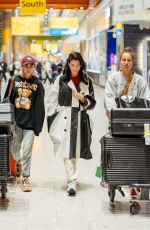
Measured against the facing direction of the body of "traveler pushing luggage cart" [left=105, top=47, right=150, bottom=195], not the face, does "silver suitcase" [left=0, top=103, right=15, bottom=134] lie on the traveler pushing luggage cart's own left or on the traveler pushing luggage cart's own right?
on the traveler pushing luggage cart's own right

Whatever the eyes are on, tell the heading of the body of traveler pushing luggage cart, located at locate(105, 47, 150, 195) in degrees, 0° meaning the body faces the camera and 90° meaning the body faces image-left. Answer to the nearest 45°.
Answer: approximately 0°

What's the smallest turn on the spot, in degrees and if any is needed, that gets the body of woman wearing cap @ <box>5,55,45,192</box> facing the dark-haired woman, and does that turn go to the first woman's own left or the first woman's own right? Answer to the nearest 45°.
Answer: approximately 90° to the first woman's own left

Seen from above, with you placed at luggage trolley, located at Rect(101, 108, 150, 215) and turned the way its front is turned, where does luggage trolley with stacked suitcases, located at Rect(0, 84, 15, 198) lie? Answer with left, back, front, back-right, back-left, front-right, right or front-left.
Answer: right

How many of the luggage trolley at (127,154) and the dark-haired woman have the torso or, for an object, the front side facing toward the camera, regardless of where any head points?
2

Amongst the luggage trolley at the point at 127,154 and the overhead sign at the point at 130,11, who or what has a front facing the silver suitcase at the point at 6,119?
the overhead sign

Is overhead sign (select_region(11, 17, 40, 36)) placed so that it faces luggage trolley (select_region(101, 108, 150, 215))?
yes

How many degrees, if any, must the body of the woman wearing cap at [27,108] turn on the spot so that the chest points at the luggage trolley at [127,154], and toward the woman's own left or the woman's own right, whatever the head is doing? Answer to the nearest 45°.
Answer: approximately 45° to the woman's own left
